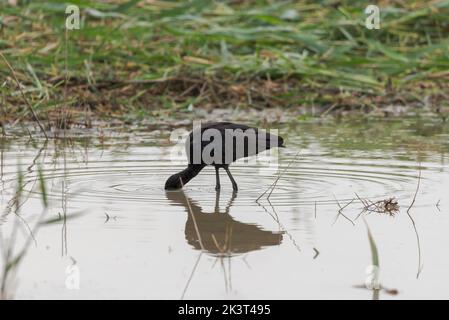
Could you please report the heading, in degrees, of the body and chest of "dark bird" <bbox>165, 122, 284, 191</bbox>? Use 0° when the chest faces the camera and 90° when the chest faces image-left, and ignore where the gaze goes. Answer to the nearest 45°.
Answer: approximately 90°

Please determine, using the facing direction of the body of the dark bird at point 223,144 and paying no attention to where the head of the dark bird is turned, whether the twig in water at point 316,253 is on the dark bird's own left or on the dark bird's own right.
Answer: on the dark bird's own left
